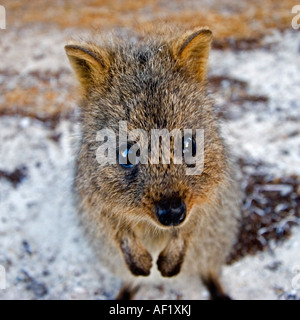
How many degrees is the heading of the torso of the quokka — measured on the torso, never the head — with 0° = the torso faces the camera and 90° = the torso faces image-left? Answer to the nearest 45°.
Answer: approximately 0°
